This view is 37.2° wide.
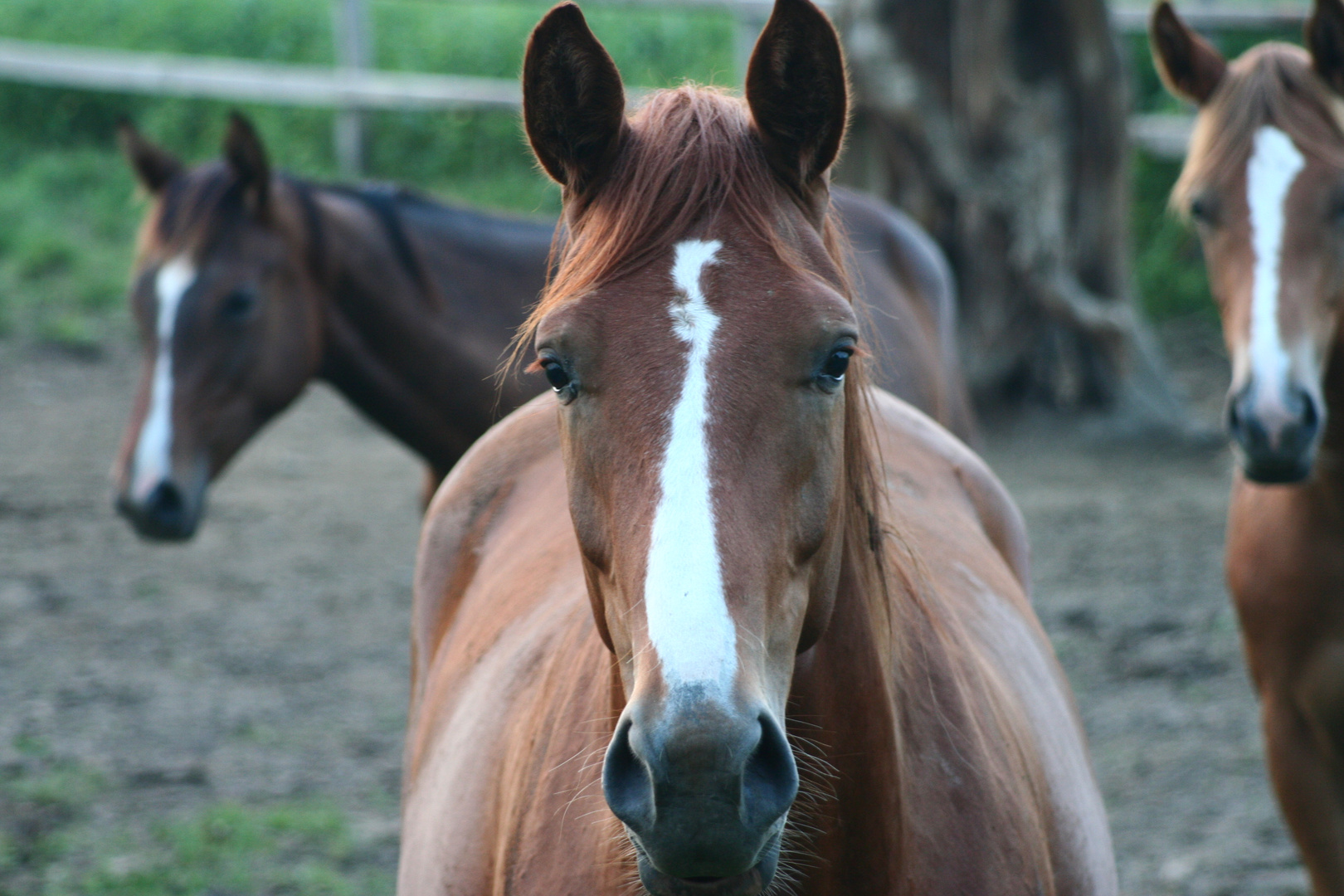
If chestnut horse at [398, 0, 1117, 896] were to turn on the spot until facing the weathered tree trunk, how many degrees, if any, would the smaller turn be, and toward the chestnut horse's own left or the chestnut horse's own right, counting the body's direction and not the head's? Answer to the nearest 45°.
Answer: approximately 180°

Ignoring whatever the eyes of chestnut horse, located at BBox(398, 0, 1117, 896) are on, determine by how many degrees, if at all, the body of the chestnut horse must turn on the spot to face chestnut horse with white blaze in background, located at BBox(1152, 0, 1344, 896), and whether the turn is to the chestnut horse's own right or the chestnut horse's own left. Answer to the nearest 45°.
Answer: approximately 135° to the chestnut horse's own left

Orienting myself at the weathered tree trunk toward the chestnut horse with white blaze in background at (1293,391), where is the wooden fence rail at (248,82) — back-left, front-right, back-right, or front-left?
back-right

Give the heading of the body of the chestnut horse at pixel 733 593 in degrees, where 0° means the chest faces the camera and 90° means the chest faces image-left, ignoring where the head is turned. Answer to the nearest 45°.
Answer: approximately 0°

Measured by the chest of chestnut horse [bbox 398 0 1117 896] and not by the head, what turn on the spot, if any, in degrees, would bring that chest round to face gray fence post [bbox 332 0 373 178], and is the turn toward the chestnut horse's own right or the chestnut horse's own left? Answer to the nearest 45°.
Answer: approximately 180°

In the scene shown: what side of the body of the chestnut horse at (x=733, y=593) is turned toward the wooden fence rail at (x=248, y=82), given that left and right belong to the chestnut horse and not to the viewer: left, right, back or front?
back
